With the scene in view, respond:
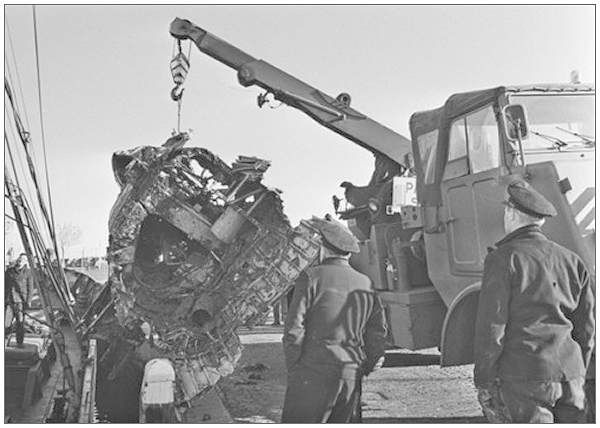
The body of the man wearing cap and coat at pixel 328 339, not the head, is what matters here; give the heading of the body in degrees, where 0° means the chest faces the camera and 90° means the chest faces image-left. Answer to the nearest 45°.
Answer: approximately 135°

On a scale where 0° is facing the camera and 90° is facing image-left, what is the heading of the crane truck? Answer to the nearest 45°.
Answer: approximately 315°

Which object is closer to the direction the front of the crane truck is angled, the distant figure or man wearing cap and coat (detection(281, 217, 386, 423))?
the man wearing cap and coat

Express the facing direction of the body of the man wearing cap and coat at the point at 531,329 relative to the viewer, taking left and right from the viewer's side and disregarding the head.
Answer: facing away from the viewer and to the left of the viewer
